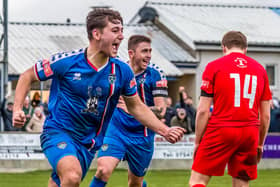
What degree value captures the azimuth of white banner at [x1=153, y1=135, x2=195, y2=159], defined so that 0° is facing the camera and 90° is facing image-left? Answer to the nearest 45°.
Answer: approximately 0°

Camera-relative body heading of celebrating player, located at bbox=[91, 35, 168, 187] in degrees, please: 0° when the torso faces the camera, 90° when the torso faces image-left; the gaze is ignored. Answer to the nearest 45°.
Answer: approximately 315°

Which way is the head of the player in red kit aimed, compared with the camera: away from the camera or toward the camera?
away from the camera

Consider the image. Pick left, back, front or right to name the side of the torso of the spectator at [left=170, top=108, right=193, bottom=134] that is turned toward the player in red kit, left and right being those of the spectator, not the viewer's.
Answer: front

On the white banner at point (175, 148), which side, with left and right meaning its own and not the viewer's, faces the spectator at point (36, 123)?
right

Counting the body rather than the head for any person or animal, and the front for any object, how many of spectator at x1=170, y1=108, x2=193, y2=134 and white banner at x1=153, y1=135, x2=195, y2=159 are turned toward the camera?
2

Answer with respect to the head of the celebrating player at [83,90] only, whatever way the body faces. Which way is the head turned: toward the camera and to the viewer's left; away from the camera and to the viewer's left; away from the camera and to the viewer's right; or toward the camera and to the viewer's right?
toward the camera and to the viewer's right
